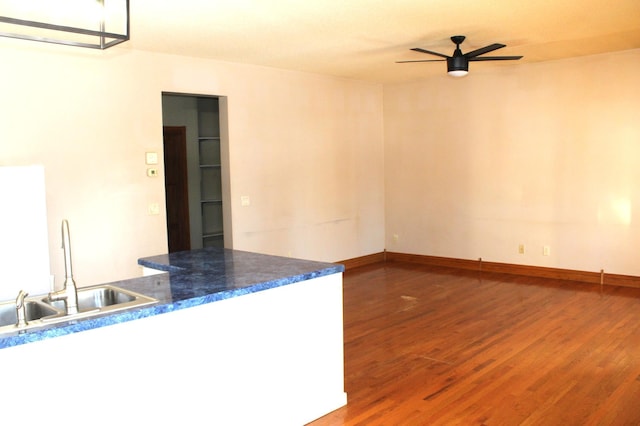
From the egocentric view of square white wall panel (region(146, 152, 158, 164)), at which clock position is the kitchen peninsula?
The kitchen peninsula is roughly at 12 o'clock from the square white wall panel.

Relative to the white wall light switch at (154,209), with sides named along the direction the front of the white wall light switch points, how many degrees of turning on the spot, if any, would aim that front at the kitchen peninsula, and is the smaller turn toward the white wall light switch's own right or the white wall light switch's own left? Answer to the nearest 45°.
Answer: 0° — it already faces it

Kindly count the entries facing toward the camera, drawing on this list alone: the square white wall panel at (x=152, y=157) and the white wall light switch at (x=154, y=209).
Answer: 2

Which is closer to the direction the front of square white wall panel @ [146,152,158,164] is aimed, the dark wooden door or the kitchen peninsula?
the kitchen peninsula

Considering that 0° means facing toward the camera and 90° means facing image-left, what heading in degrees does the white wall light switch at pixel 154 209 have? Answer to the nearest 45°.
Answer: approximately 0°

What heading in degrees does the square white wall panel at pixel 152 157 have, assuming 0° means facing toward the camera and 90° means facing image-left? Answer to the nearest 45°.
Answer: approximately 0°

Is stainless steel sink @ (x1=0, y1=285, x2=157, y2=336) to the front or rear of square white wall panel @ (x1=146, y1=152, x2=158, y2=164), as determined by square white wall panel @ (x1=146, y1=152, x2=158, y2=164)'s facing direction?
to the front
